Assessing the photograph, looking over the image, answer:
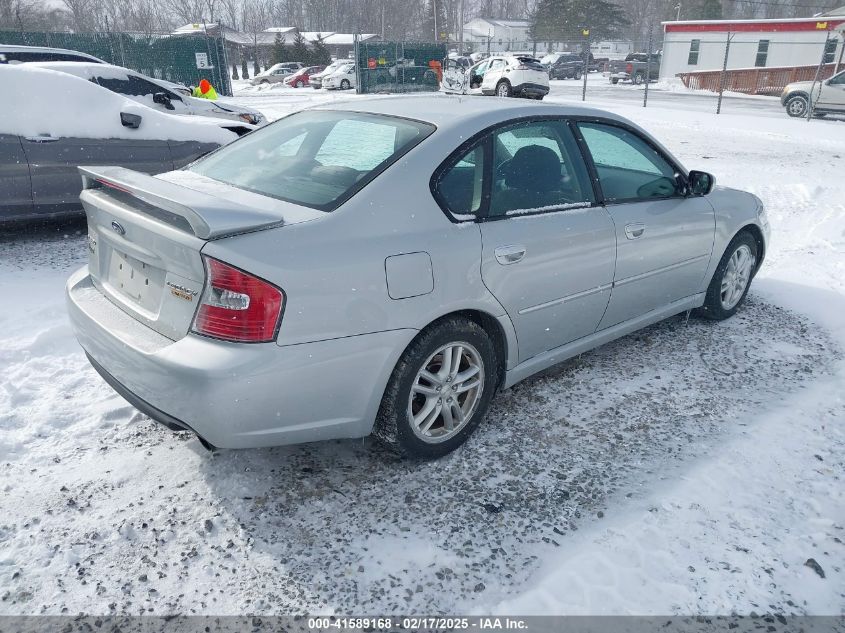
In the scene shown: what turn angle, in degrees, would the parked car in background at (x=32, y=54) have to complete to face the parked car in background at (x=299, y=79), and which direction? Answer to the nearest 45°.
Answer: approximately 45° to its left

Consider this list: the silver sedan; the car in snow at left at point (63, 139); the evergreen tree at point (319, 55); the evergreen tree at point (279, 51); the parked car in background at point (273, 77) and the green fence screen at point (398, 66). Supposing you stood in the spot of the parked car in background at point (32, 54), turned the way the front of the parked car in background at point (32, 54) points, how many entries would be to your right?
2

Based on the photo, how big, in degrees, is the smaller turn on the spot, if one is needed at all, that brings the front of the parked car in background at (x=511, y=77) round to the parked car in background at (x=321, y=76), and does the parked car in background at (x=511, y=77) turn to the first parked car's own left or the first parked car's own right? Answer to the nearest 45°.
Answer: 0° — it already faces it

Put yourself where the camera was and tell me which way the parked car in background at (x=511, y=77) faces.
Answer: facing away from the viewer and to the left of the viewer

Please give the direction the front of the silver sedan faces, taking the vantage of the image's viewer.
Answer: facing away from the viewer and to the right of the viewer

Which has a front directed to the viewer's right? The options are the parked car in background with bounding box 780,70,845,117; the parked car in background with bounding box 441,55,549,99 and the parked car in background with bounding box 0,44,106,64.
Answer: the parked car in background with bounding box 0,44,106,64

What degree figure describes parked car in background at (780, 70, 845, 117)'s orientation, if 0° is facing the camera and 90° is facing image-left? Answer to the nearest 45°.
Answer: approximately 90°

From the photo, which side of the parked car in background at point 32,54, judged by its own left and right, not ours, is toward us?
right

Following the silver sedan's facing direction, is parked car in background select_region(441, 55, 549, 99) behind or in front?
in front

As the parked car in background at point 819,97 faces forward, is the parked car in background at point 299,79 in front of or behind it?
in front

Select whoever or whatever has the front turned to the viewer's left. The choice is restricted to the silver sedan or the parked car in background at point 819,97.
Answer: the parked car in background

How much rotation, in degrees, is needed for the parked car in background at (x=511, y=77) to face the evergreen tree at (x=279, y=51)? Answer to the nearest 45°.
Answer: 0° — it already faces it
